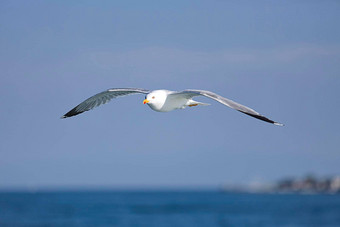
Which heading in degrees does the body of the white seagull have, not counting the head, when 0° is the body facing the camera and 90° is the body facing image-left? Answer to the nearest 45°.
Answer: approximately 45°
